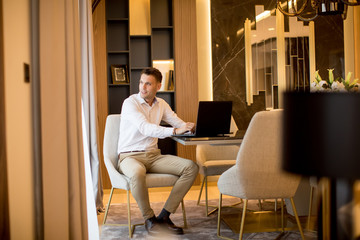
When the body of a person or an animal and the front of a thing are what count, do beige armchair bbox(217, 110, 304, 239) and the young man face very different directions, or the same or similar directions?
very different directions

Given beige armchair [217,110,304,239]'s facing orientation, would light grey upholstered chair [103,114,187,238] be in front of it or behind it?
in front

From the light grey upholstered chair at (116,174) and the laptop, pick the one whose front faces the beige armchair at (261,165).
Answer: the light grey upholstered chair at (116,174)

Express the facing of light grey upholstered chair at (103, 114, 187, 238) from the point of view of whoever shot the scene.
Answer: facing the viewer and to the right of the viewer

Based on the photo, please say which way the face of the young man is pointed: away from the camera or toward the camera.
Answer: toward the camera

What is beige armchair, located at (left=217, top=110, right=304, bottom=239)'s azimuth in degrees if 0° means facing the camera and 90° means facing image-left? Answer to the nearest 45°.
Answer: approximately 135°

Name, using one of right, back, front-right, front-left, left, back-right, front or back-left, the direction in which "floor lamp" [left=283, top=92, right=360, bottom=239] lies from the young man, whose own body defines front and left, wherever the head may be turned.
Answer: front-right

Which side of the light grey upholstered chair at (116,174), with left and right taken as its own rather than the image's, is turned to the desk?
front

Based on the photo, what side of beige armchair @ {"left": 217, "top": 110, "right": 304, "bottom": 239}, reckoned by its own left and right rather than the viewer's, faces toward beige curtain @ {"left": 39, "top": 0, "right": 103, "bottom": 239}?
left

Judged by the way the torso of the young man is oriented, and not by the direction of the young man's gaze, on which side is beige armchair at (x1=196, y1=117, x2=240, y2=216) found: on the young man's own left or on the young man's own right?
on the young man's own left

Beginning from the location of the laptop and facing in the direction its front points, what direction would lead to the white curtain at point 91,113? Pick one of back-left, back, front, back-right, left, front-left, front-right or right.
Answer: front

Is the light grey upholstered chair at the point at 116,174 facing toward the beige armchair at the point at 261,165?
yes

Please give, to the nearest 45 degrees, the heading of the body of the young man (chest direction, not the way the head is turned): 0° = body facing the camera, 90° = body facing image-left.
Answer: approximately 315°

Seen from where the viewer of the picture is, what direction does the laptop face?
facing away from the viewer and to the left of the viewer

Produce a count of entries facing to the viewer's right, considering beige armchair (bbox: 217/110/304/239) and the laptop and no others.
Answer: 0

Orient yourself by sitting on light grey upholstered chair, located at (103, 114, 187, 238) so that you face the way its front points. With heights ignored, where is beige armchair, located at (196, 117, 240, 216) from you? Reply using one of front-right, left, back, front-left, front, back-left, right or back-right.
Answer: left

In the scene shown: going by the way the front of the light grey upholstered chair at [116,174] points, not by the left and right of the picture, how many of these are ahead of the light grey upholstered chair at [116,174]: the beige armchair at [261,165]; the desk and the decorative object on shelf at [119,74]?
2

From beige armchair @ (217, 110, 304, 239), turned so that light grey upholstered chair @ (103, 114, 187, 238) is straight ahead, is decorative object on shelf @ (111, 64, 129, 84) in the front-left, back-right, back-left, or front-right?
front-right
